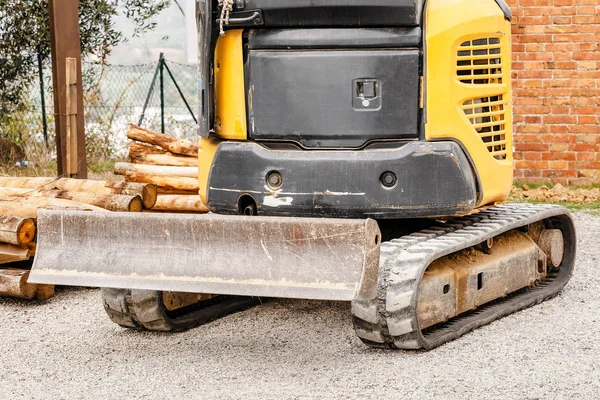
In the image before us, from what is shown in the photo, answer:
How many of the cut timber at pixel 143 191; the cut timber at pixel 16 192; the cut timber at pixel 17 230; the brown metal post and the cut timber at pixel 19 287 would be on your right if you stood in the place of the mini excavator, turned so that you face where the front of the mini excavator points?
0

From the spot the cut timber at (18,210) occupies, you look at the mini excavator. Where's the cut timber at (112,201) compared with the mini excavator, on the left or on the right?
left

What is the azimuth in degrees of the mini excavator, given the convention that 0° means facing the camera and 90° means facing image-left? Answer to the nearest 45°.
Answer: approximately 180°

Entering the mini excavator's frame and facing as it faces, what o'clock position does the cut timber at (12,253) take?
The cut timber is roughly at 10 o'clock from the mini excavator.

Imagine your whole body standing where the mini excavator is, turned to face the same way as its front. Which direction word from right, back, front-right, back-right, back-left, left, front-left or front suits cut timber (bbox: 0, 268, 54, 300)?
front-left

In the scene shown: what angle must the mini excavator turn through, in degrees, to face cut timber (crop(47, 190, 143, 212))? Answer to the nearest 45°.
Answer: approximately 45° to its left

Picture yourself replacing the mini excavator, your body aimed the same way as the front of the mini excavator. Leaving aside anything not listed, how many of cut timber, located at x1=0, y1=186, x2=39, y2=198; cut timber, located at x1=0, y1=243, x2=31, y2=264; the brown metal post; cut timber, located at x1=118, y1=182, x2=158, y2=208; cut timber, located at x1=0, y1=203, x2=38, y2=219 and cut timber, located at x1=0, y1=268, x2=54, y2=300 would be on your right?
0

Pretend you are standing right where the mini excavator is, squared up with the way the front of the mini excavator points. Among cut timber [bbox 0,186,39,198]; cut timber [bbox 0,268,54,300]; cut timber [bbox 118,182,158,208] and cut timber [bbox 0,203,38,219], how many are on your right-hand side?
0

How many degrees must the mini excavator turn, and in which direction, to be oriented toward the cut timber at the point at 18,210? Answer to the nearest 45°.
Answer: approximately 45° to its left

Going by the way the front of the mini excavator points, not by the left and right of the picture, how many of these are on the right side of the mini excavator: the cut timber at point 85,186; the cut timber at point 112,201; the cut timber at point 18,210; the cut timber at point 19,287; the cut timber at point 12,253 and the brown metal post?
0

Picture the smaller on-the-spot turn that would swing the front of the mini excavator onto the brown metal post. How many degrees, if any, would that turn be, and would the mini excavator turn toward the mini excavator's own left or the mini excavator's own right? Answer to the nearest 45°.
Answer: approximately 45° to the mini excavator's own left

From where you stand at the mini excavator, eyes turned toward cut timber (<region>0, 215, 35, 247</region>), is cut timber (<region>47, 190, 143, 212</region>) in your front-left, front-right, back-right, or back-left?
front-right
